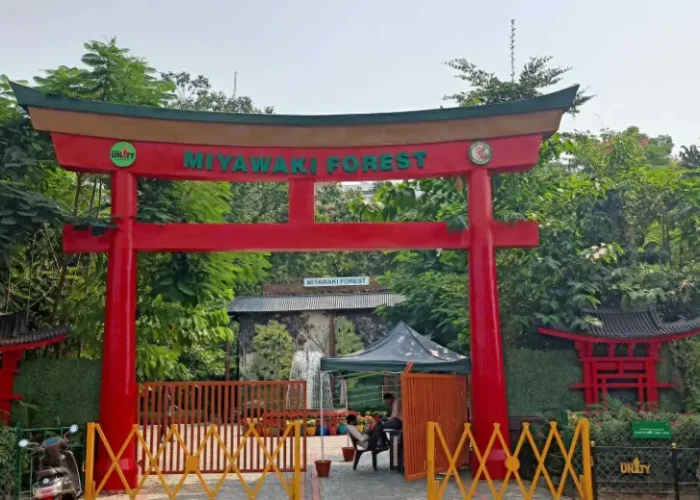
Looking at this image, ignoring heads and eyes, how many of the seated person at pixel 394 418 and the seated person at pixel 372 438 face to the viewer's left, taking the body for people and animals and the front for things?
1

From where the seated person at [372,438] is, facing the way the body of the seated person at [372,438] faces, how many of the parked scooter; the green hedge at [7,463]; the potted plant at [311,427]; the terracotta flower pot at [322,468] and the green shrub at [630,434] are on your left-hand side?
1

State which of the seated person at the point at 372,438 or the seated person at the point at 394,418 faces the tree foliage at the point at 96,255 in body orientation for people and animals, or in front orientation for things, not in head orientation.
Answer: the seated person at the point at 394,418

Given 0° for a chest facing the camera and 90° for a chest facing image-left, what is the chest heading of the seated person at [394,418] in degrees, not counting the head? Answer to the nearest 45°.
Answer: approximately 90°

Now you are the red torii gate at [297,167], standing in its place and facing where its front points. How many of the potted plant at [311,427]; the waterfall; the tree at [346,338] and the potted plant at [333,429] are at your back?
4
